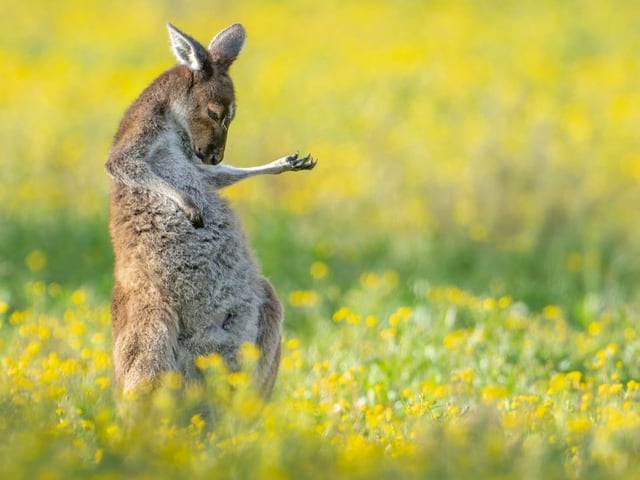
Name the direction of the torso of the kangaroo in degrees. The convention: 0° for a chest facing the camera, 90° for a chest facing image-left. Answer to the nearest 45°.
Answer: approximately 315°
